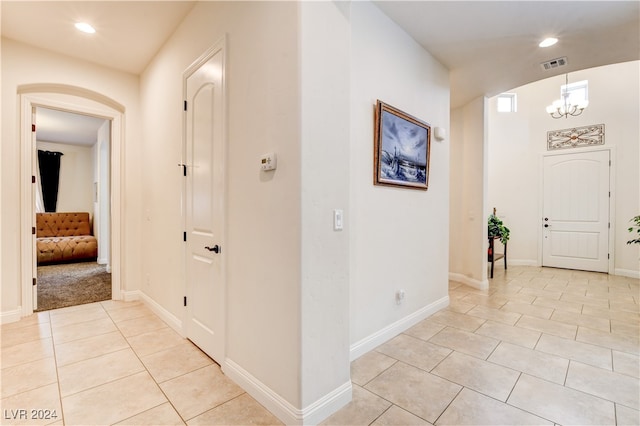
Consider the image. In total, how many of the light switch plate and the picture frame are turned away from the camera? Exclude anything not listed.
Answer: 0

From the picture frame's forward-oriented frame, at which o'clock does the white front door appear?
The white front door is roughly at 9 o'clock from the picture frame.

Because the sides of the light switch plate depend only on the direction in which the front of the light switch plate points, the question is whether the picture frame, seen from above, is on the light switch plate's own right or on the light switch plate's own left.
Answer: on the light switch plate's own left

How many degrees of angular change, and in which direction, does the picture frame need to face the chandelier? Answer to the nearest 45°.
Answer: approximately 90° to its left

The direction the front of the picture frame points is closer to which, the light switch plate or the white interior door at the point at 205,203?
the light switch plate

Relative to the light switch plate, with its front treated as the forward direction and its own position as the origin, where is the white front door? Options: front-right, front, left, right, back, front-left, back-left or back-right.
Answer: left

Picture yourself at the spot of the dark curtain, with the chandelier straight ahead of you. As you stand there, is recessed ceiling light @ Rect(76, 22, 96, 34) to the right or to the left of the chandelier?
right

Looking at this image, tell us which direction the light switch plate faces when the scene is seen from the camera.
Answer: facing the viewer and to the right of the viewer

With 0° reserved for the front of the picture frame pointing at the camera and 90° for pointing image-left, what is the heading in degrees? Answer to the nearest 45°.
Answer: approximately 315°

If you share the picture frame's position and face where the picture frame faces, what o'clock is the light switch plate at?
The light switch plate is roughly at 2 o'clock from the picture frame.

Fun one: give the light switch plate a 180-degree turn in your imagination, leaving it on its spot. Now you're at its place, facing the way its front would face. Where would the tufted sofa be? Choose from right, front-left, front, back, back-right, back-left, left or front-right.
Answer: front

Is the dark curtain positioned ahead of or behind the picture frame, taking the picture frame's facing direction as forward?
behind

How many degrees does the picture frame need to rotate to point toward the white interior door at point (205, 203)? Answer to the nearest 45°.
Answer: approximately 90° to its right

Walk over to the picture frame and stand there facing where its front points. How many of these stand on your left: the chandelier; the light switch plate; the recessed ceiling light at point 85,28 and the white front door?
2
